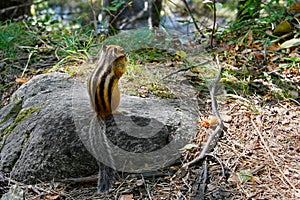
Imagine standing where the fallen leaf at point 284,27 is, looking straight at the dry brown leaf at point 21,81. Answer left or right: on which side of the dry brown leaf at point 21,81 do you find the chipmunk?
left

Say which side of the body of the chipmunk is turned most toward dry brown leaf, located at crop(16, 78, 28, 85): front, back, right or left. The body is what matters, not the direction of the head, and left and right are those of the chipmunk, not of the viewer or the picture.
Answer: left

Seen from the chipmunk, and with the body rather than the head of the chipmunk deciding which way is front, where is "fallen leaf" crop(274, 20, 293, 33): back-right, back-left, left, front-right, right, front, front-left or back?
front

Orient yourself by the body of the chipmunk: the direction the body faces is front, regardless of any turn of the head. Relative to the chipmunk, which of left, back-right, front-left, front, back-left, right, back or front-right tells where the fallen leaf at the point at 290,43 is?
front

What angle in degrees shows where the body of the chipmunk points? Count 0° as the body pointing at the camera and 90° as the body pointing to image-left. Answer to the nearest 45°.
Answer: approximately 225°

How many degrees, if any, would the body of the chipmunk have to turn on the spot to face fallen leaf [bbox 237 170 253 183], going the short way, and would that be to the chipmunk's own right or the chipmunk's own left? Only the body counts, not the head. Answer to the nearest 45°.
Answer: approximately 90° to the chipmunk's own right

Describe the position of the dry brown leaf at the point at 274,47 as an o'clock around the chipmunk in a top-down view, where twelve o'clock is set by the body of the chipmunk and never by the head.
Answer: The dry brown leaf is roughly at 12 o'clock from the chipmunk.

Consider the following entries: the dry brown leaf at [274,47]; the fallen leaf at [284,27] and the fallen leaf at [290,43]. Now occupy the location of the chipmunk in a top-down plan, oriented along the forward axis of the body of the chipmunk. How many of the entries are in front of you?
3

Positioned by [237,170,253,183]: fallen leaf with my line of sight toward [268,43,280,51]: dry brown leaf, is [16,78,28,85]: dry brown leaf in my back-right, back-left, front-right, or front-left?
front-left
